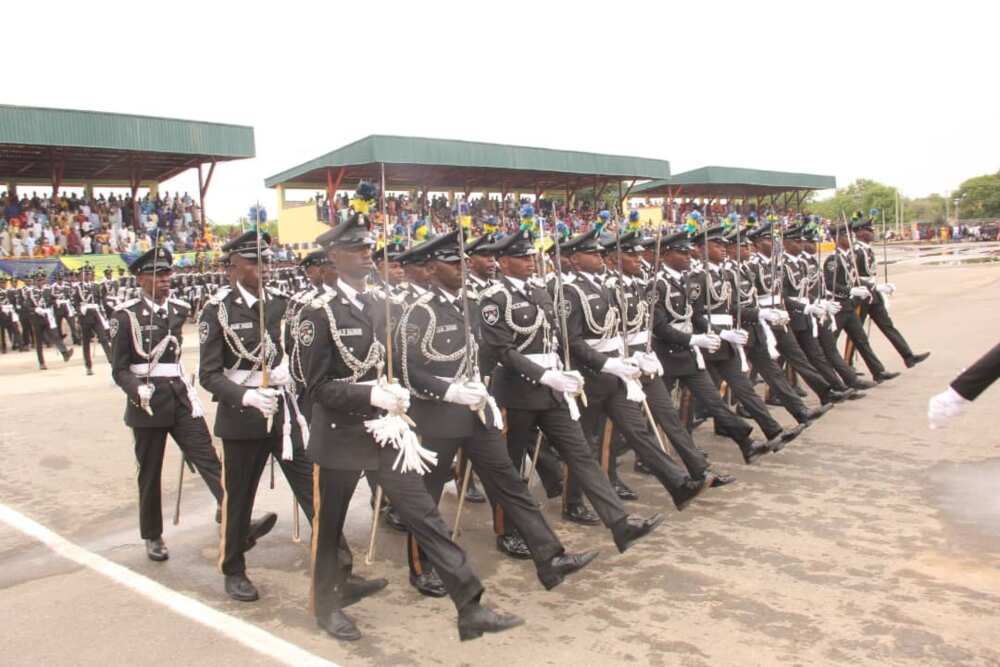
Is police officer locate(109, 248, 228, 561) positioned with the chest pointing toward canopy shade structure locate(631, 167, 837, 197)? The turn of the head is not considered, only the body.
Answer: no
